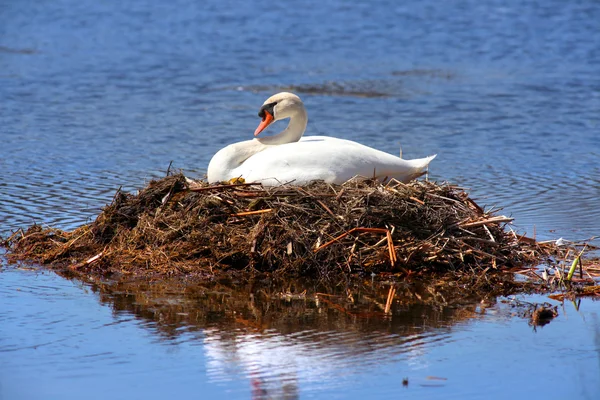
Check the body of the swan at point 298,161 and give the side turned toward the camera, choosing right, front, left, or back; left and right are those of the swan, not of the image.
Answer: left
